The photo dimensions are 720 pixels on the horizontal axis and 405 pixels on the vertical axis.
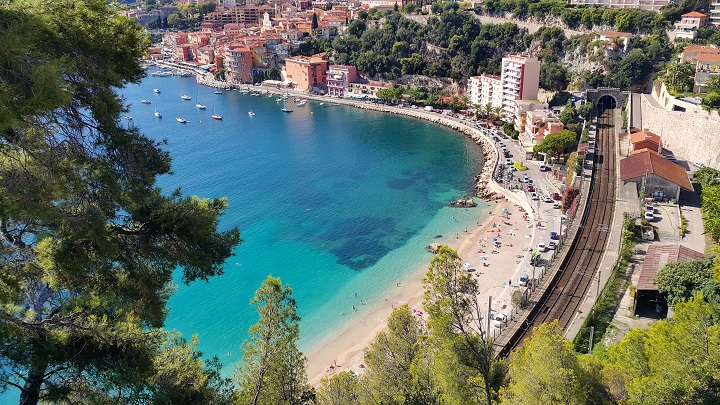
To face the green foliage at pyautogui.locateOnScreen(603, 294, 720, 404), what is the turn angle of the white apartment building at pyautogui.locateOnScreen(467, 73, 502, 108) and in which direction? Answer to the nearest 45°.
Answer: approximately 45° to its left

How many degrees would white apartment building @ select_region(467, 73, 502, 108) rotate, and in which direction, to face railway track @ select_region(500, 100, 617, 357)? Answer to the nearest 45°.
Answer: approximately 45° to its left

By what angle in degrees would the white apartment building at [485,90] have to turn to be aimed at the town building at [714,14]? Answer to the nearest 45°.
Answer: approximately 135° to its left

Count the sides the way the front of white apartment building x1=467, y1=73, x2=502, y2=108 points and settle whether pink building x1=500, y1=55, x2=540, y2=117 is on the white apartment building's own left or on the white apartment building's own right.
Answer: on the white apartment building's own left

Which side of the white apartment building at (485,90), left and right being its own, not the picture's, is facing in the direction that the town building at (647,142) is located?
left

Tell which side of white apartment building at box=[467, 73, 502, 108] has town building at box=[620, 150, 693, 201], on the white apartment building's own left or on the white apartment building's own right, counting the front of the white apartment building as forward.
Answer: on the white apartment building's own left

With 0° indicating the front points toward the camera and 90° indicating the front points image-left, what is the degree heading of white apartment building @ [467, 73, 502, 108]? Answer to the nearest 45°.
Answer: approximately 45°

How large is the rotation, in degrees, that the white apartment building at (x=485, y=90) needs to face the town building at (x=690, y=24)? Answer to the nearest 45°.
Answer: approximately 135° to its left

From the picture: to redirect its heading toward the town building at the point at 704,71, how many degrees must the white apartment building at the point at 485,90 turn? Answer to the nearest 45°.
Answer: approximately 90° to its left

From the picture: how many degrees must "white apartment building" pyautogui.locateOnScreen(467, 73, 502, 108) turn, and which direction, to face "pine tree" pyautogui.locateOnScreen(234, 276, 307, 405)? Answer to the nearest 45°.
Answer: approximately 45° to its left

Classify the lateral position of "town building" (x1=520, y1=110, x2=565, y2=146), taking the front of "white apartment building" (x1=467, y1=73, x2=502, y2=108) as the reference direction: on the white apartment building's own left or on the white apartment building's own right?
on the white apartment building's own left
